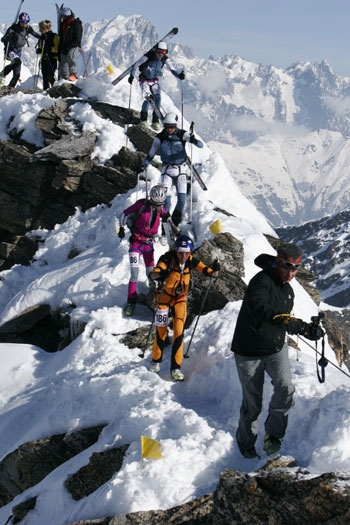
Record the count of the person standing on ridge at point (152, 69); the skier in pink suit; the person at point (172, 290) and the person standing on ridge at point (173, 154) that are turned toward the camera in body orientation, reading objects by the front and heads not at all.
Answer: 4

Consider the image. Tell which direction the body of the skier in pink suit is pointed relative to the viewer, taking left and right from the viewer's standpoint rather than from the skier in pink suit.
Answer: facing the viewer

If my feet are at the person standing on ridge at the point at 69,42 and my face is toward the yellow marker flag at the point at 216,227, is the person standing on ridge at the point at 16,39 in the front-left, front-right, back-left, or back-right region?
back-right

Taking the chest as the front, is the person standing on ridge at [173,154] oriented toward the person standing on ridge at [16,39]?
no

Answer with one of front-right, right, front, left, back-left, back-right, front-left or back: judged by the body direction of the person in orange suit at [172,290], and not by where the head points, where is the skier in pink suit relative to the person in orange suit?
back

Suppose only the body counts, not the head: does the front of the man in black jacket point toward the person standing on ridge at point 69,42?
no

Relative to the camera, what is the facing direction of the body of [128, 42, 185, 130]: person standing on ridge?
toward the camera

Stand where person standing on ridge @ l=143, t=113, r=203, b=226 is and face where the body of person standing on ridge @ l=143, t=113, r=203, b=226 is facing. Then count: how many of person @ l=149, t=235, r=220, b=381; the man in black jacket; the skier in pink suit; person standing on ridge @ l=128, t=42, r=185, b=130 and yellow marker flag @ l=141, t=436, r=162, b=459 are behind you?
1

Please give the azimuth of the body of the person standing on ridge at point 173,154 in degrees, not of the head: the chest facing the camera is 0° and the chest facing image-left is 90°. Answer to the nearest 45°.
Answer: approximately 0°

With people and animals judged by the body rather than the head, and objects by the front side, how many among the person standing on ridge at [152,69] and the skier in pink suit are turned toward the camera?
2

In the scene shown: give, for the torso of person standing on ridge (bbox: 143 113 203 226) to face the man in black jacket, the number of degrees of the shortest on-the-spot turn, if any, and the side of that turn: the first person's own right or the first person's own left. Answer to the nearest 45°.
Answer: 0° — they already face them

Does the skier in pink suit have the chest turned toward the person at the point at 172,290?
yes

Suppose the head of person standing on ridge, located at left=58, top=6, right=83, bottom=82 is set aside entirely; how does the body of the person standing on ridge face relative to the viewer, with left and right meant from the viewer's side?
facing the viewer and to the left of the viewer

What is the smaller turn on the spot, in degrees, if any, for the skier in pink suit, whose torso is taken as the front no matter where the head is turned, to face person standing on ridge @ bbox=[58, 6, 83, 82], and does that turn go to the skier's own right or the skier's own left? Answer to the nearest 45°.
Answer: approximately 180°

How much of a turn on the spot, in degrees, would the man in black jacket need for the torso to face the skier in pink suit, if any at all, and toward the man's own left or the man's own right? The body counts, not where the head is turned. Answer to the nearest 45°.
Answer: approximately 180°

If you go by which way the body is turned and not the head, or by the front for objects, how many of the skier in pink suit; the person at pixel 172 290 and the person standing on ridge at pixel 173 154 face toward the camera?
3

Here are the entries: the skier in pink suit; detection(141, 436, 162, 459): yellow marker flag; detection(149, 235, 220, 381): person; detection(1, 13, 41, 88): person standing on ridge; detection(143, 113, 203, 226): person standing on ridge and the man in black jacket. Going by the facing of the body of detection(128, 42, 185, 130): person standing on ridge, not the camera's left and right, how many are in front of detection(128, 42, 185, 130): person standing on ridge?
5

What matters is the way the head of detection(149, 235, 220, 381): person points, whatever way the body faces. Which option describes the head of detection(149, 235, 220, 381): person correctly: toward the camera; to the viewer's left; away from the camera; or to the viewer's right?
toward the camera

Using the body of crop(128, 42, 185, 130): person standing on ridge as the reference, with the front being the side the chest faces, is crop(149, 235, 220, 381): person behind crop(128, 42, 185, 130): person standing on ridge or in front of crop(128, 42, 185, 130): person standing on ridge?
in front
